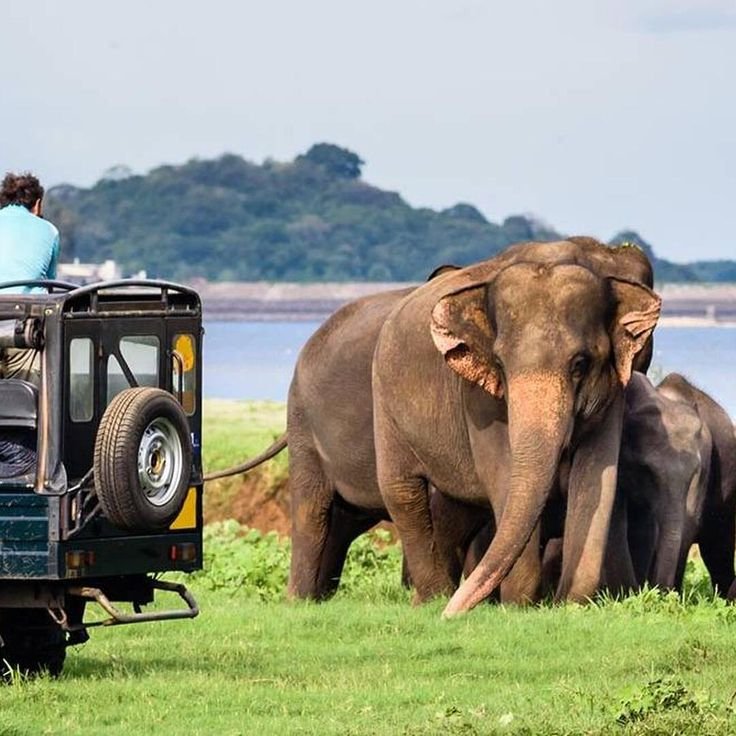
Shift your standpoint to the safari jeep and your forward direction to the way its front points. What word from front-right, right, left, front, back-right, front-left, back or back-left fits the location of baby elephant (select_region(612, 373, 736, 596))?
right

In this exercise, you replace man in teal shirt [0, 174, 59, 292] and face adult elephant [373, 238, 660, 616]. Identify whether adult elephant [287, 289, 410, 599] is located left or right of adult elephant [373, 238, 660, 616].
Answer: left

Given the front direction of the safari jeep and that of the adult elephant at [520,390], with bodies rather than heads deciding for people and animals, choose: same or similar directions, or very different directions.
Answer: very different directions

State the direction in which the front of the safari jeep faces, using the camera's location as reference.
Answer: facing away from the viewer and to the left of the viewer

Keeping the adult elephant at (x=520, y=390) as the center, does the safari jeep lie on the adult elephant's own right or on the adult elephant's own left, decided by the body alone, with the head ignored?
on the adult elephant's own right

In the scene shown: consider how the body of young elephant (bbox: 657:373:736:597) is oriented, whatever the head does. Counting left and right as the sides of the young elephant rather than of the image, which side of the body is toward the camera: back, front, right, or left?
left

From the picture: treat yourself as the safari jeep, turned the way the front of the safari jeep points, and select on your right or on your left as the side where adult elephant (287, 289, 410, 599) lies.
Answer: on your right

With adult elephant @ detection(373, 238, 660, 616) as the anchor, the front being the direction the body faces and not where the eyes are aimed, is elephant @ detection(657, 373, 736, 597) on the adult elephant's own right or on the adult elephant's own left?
on the adult elephant's own left

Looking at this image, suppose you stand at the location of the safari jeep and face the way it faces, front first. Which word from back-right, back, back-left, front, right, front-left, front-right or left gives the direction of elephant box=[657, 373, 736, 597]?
right
